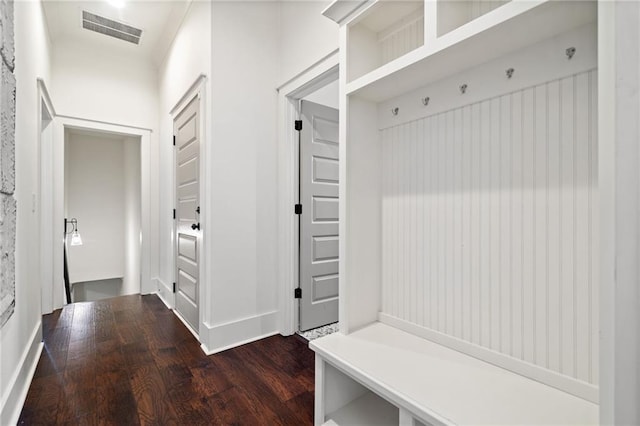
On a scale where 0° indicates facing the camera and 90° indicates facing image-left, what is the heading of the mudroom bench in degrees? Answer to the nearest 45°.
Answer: approximately 45°

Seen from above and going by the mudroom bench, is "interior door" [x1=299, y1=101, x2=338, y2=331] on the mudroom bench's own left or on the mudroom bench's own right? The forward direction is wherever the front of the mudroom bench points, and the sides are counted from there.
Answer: on the mudroom bench's own right

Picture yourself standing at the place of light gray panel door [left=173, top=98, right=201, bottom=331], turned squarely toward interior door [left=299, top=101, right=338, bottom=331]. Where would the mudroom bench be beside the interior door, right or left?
right
